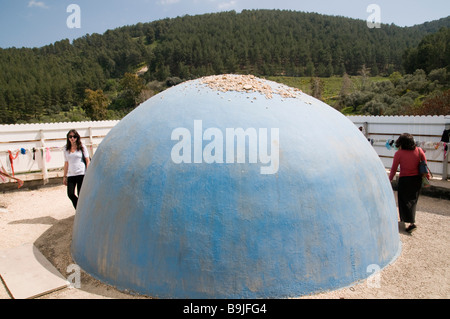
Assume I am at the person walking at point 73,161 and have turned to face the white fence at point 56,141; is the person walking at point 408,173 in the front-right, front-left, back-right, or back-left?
back-right

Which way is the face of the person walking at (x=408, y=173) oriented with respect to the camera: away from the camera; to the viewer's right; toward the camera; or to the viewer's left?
away from the camera

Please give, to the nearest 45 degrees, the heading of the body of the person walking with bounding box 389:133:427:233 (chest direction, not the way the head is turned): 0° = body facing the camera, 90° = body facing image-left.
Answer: approximately 180°

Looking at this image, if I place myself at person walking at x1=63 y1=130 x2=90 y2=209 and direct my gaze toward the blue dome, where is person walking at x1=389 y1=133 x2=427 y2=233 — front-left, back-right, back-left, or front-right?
front-left

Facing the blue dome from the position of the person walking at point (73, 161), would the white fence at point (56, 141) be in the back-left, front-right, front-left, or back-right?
back-left

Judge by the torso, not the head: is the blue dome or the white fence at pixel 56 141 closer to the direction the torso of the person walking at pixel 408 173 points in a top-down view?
the white fence

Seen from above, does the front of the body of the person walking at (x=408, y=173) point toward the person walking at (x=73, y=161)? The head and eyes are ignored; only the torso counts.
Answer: no

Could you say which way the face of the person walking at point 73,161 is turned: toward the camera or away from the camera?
toward the camera

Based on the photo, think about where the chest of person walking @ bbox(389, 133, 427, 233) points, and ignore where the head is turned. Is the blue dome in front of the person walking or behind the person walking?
behind
